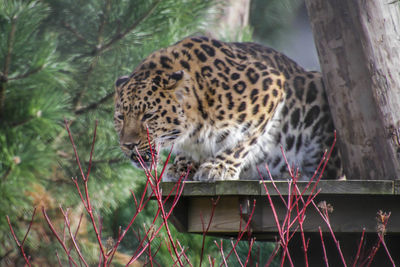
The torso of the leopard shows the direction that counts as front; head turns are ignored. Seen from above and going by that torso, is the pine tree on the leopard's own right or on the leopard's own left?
on the leopard's own right

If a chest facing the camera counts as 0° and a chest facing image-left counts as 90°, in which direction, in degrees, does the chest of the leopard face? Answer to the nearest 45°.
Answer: approximately 45°
